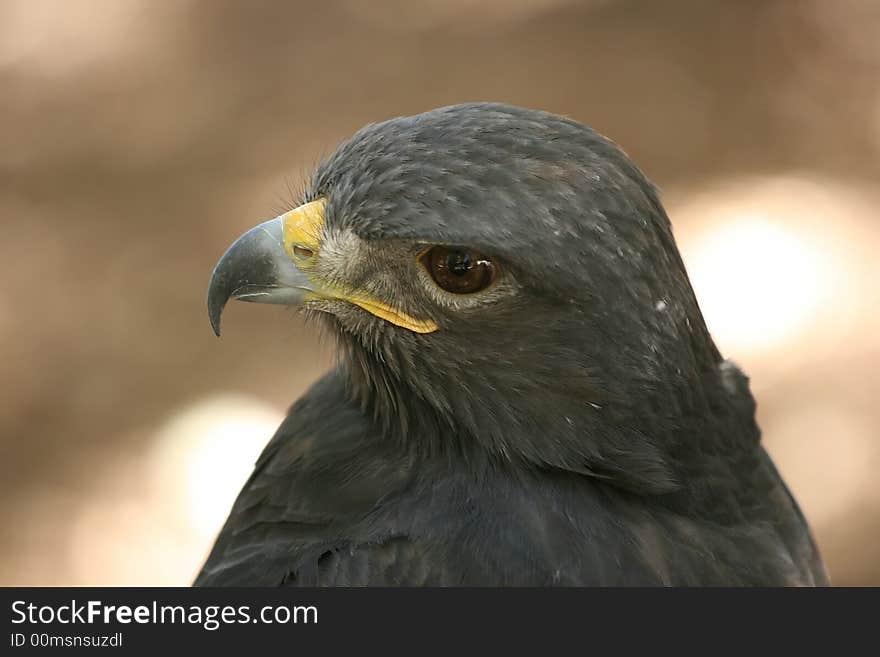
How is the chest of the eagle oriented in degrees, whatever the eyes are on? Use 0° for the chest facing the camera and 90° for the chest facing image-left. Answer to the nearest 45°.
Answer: approximately 90°
